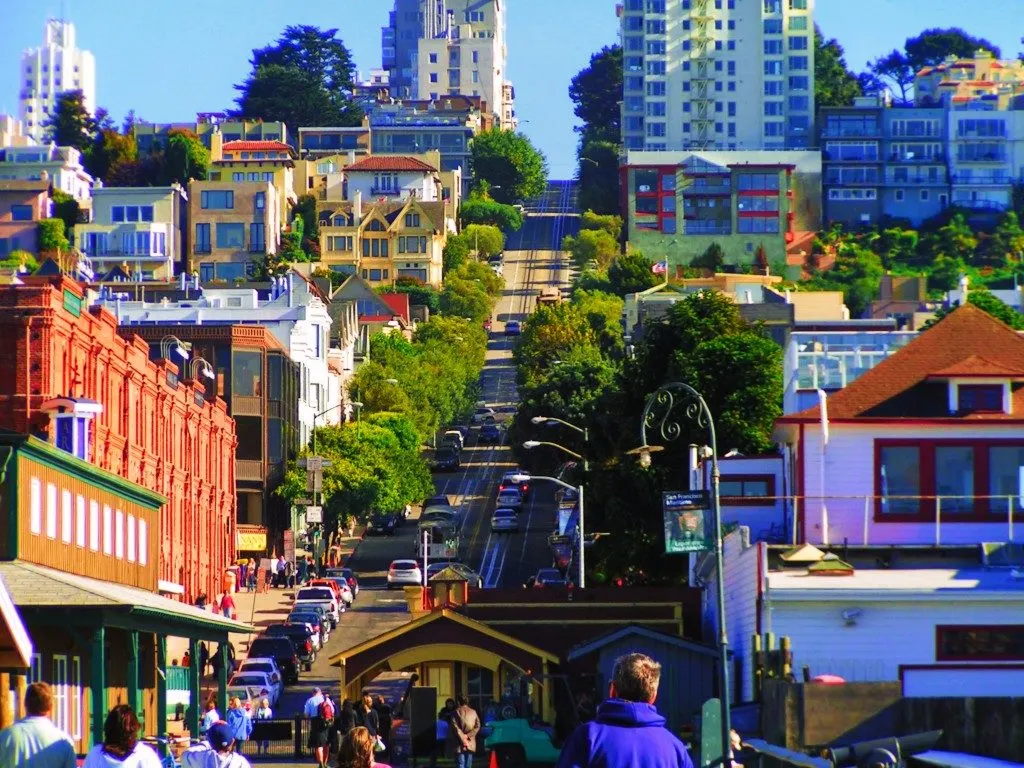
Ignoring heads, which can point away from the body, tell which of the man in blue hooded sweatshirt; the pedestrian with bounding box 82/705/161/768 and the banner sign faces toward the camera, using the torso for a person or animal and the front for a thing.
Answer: the banner sign

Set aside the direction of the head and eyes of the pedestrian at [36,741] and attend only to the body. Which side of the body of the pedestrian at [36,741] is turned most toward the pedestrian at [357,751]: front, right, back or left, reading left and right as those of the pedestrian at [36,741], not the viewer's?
right

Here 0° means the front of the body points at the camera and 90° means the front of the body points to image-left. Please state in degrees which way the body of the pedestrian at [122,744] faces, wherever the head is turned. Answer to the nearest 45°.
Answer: approximately 180°

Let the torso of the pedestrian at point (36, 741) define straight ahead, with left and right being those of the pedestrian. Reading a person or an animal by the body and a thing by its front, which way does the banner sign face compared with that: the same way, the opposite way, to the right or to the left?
the opposite way

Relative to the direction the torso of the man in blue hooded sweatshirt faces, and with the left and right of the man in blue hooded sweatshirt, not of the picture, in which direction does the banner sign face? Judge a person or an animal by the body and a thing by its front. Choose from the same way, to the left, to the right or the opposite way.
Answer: the opposite way

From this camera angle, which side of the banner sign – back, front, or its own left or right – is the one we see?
front

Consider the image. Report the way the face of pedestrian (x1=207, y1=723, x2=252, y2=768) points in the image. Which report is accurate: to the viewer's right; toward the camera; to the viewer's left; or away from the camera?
away from the camera

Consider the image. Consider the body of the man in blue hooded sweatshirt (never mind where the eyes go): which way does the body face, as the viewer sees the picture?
away from the camera

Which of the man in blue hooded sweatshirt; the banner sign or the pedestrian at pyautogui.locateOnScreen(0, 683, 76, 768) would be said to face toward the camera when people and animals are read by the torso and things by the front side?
the banner sign

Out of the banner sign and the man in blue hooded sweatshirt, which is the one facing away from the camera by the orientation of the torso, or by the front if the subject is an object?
the man in blue hooded sweatshirt

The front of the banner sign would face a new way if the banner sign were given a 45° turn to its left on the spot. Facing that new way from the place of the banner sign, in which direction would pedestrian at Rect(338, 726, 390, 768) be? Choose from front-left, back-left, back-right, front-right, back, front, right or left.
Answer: front-right
